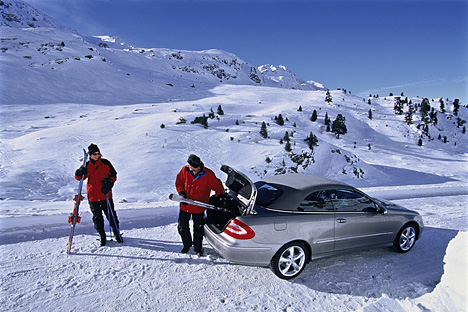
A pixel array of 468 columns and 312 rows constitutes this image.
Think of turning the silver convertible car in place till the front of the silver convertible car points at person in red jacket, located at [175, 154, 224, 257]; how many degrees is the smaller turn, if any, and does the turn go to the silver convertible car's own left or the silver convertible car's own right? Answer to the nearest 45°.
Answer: approximately 135° to the silver convertible car's own left

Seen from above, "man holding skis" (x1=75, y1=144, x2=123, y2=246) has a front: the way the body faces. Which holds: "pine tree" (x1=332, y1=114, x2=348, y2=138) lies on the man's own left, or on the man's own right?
on the man's own left

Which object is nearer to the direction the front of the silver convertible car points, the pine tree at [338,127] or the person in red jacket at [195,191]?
the pine tree

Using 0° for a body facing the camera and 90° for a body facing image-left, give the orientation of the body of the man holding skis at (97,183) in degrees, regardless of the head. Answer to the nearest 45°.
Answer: approximately 0°

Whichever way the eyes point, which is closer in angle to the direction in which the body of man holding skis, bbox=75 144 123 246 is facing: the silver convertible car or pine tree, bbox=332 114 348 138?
the silver convertible car

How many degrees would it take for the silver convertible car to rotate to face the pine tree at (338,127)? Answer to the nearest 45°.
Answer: approximately 45° to its left

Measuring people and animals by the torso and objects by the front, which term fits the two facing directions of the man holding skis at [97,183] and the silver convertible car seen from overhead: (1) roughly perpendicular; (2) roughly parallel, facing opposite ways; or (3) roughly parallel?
roughly perpendicular

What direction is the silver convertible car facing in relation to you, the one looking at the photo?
facing away from the viewer and to the right of the viewer
